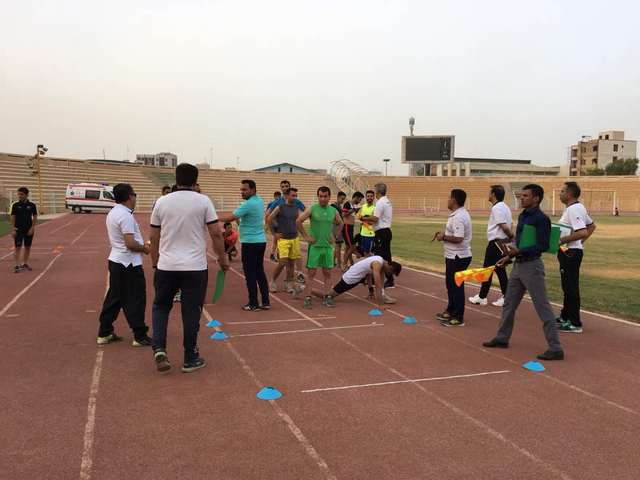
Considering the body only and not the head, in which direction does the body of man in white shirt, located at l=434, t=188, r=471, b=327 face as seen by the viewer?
to the viewer's left

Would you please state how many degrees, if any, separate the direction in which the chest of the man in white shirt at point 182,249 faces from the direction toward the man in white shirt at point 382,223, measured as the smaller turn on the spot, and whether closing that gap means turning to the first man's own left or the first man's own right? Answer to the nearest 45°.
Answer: approximately 45° to the first man's own right

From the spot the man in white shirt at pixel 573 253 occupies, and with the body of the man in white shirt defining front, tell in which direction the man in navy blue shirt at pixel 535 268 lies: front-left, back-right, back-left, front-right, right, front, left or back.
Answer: left

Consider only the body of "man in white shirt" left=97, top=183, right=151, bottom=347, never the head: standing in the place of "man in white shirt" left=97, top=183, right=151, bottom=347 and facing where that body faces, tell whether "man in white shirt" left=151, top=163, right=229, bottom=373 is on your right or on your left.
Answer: on your right

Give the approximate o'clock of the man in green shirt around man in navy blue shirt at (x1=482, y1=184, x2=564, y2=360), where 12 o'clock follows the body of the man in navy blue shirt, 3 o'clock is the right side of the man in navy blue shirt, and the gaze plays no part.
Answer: The man in green shirt is roughly at 1 o'clock from the man in navy blue shirt.

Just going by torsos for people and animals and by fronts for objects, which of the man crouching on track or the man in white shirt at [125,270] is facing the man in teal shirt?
the man in white shirt

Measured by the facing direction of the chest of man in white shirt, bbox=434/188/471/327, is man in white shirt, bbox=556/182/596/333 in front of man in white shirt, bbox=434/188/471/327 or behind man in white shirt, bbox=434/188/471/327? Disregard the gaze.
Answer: behind

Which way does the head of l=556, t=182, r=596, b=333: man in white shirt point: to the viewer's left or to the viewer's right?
to the viewer's left

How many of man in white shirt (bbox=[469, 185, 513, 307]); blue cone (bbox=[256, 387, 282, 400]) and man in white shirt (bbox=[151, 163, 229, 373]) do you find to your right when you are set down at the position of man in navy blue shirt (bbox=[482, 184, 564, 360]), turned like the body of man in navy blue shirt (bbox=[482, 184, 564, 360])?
1

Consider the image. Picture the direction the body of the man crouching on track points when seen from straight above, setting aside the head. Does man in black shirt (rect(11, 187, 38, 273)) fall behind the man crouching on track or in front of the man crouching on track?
behind

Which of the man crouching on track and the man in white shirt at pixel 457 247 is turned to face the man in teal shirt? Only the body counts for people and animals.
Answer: the man in white shirt

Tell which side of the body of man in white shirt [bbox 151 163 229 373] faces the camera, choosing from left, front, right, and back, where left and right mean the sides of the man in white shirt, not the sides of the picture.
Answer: back

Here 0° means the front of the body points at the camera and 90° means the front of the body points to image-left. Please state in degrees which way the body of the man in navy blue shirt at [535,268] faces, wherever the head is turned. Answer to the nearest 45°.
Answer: approximately 90°

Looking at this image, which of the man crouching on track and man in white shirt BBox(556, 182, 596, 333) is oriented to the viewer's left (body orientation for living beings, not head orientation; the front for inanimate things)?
the man in white shirt

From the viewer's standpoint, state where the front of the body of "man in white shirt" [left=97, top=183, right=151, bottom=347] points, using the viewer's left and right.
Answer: facing away from the viewer and to the right of the viewer

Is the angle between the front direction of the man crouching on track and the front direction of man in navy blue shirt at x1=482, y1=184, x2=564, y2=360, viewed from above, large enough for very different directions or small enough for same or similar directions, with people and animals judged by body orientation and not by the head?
very different directions
